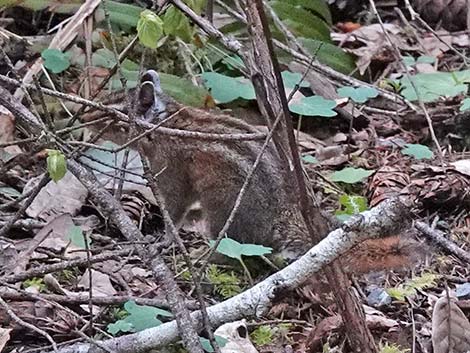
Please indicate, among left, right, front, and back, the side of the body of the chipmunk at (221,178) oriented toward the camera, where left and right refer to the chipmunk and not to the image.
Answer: left

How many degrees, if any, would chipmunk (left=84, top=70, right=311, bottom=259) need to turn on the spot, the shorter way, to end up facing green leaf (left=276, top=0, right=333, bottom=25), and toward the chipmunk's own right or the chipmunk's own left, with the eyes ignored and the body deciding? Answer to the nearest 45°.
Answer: approximately 90° to the chipmunk's own right

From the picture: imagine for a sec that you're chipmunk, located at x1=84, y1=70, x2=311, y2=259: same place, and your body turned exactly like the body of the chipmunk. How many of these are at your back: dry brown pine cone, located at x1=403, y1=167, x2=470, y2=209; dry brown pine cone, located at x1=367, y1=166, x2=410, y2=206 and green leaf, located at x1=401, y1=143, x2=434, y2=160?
3

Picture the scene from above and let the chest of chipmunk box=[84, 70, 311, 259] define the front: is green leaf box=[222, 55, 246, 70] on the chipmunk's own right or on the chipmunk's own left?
on the chipmunk's own right

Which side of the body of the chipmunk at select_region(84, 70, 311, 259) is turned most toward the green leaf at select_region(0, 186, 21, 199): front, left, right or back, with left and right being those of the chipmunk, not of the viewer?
front

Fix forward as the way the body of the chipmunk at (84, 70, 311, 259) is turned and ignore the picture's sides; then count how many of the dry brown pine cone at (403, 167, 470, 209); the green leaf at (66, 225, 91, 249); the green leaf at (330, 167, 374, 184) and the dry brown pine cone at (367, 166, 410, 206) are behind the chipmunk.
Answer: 3

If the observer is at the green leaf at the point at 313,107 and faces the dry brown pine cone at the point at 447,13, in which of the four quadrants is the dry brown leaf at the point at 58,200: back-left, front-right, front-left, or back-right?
back-left

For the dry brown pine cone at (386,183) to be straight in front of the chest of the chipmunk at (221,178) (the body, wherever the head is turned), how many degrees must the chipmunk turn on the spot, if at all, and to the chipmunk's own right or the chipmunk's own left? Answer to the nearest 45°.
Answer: approximately 180°

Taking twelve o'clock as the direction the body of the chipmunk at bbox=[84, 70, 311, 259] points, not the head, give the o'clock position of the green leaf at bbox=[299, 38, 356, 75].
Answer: The green leaf is roughly at 4 o'clock from the chipmunk.

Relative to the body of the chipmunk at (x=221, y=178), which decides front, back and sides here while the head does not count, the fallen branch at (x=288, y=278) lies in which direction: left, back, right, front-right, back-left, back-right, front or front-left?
left
